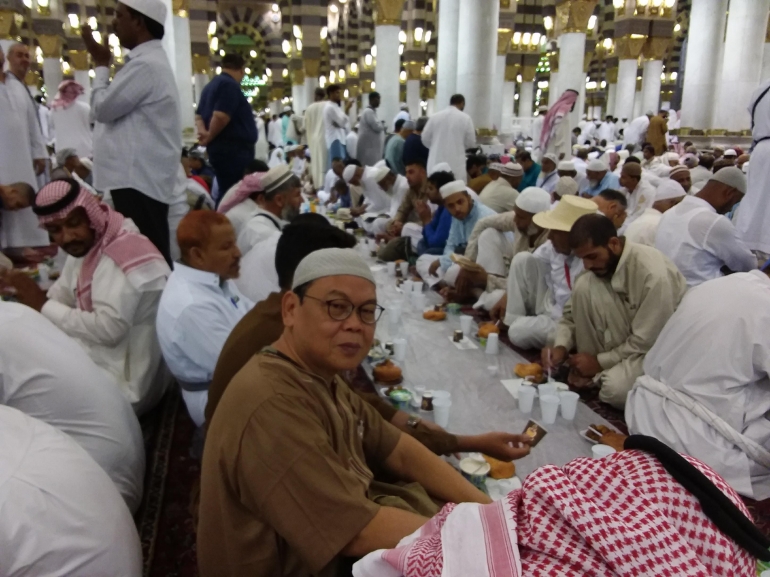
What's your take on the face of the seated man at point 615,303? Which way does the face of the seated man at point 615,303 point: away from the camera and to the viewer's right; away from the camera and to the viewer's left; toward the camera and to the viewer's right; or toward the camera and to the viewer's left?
toward the camera and to the viewer's left

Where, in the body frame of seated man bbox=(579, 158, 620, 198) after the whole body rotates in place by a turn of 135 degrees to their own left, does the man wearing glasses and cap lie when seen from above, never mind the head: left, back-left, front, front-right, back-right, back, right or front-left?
right

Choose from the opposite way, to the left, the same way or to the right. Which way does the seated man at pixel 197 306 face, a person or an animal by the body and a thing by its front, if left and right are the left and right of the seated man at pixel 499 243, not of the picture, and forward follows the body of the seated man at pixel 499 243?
the opposite way

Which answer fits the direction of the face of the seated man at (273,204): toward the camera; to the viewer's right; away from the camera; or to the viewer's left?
to the viewer's right

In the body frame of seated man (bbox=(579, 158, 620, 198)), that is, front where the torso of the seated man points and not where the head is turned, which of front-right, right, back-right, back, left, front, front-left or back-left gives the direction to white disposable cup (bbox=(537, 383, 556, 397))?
front-left

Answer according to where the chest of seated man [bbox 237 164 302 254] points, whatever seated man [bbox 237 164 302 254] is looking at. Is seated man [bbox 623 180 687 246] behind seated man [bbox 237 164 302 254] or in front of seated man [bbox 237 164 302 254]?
in front

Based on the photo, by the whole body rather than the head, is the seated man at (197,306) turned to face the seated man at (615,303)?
yes

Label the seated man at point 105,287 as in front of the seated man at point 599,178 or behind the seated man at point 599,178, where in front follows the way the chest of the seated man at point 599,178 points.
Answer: in front

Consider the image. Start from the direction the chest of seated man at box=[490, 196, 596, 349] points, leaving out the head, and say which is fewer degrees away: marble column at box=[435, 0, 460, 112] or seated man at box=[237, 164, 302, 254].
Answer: the seated man

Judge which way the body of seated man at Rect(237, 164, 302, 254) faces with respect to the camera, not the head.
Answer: to the viewer's right

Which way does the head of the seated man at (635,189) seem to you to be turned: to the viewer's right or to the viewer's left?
to the viewer's left
